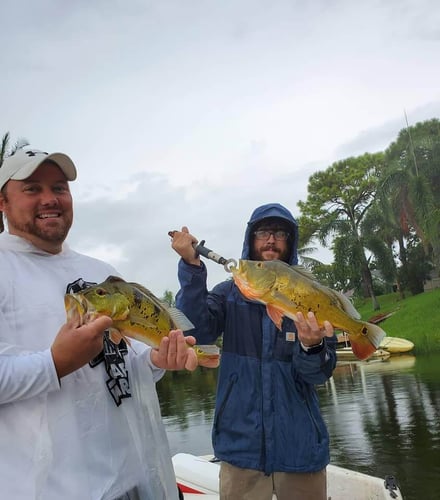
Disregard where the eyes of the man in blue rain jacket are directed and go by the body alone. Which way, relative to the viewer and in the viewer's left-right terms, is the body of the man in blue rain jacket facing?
facing the viewer

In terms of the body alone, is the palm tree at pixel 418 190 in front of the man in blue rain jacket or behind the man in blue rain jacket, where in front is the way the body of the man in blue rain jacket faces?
behind

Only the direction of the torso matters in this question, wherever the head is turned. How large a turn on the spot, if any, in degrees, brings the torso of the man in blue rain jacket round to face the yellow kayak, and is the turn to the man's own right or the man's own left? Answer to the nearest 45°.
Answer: approximately 180°
